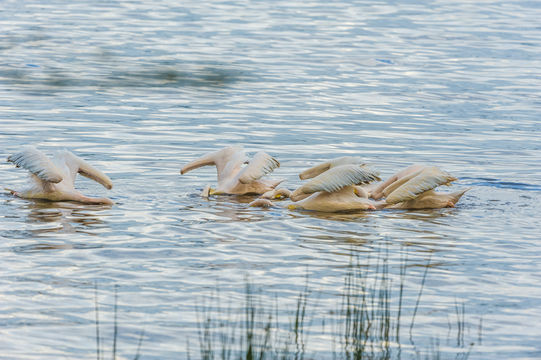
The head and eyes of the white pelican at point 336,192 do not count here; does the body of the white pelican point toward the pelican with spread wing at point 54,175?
yes

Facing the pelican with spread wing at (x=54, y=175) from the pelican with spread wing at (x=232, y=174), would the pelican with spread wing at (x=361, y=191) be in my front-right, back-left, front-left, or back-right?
back-left

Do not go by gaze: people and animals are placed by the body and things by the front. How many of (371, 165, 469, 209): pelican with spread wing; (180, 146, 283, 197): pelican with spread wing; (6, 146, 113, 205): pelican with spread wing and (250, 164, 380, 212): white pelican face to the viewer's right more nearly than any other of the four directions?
1

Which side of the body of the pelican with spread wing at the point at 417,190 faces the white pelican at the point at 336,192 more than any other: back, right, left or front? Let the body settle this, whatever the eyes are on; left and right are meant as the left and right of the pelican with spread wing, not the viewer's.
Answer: front

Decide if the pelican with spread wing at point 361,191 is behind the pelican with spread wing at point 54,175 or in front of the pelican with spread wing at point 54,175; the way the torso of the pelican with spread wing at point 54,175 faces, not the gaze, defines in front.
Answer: in front

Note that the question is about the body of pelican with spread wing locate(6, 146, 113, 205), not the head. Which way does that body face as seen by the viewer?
to the viewer's right

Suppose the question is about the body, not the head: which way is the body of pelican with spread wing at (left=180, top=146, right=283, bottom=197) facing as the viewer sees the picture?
to the viewer's left

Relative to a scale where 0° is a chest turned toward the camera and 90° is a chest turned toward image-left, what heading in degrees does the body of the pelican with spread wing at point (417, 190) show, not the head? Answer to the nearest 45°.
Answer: approximately 90°

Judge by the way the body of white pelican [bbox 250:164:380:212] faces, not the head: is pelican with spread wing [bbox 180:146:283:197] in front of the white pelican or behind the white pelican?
in front

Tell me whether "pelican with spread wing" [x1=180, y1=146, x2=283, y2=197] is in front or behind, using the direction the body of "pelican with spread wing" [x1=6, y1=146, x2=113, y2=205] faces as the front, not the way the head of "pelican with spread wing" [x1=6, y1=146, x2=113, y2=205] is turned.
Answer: in front

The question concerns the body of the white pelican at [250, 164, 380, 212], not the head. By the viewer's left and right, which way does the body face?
facing to the left of the viewer

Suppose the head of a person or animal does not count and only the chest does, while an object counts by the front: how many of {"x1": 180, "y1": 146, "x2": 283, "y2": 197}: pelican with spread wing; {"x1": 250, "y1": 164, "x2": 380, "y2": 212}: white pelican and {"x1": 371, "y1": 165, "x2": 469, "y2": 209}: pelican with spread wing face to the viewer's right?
0

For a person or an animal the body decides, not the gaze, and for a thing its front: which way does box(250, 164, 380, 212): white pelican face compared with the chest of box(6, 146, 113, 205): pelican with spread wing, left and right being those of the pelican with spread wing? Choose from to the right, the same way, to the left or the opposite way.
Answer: the opposite way

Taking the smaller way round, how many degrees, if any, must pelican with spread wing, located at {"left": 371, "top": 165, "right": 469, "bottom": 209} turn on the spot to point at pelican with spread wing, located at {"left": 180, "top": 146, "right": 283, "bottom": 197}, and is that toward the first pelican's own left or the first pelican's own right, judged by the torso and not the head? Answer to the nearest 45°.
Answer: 0° — it already faces it

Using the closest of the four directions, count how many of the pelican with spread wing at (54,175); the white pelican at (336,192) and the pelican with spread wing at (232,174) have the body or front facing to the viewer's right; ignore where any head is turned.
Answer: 1
